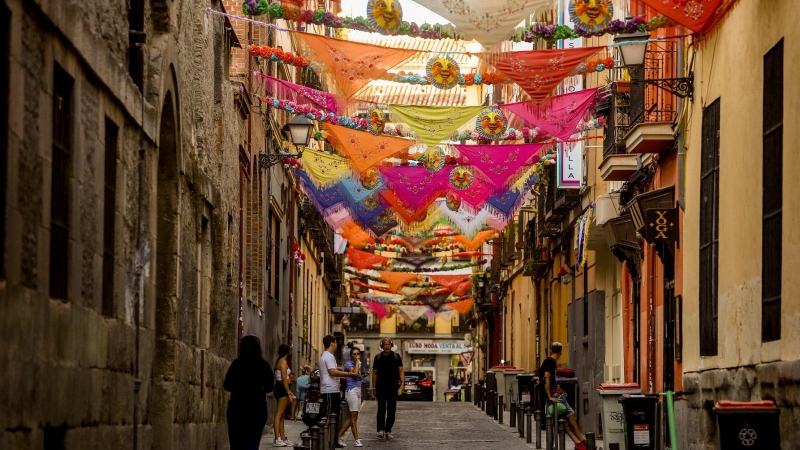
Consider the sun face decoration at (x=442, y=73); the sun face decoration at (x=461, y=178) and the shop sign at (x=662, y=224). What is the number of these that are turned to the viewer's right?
0

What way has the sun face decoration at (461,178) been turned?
toward the camera

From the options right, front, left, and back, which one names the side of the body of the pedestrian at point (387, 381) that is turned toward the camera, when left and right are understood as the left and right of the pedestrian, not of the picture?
front

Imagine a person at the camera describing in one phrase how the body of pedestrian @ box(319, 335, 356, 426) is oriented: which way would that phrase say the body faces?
to the viewer's right

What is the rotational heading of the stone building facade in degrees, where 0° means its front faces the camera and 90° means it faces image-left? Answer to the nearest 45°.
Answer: approximately 270°

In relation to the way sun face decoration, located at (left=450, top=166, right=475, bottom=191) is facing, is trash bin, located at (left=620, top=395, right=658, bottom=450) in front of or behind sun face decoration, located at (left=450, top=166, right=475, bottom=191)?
in front

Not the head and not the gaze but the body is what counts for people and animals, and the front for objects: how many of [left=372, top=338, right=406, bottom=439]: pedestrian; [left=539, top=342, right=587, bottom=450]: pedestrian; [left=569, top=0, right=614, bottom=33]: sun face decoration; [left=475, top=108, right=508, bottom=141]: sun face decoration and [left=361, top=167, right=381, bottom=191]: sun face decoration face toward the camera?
4

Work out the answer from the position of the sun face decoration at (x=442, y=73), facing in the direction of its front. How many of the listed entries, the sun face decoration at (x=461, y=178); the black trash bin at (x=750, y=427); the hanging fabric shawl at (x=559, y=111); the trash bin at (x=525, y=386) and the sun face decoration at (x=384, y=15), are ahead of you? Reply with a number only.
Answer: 2

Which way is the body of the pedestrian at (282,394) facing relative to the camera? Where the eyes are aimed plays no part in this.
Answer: to the viewer's right

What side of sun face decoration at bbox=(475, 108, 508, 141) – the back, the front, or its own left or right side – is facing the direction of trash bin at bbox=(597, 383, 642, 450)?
front

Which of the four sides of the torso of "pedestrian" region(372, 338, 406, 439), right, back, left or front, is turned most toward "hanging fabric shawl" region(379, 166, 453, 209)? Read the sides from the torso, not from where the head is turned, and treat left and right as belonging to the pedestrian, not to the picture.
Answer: back

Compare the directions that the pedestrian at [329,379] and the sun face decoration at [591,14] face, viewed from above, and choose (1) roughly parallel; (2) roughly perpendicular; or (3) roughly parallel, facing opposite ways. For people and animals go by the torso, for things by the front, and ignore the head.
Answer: roughly perpendicular

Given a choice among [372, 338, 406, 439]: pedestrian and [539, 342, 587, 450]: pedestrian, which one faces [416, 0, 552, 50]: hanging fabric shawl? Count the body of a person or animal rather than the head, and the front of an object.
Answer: [372, 338, 406, 439]: pedestrian

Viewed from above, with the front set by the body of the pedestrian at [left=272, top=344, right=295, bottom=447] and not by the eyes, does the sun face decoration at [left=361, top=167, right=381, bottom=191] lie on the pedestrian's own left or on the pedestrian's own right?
on the pedestrian's own left

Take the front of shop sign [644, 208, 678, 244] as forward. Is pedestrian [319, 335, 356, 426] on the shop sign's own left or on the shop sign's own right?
on the shop sign's own right

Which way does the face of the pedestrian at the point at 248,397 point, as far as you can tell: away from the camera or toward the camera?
away from the camera

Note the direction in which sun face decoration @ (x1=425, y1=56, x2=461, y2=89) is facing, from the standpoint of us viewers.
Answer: facing the viewer

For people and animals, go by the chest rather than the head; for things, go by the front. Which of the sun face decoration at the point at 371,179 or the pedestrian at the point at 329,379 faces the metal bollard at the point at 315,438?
the sun face decoration

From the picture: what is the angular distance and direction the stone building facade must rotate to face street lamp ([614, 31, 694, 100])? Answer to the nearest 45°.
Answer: approximately 45° to its left

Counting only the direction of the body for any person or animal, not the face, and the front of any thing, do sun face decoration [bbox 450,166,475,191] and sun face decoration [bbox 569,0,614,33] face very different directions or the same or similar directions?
same or similar directions
